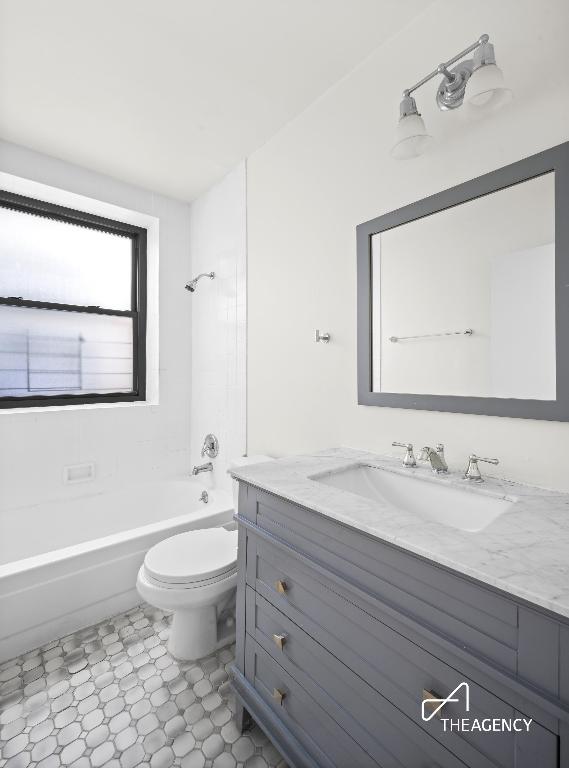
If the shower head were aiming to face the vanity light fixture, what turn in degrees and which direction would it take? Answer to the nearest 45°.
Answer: approximately 90° to its left

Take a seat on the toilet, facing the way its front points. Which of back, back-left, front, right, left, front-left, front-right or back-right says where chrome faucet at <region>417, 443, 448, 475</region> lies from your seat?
left

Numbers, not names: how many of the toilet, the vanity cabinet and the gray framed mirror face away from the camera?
0

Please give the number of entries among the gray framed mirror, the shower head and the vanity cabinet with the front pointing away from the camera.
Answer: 0

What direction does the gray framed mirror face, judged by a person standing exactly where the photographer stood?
facing the viewer and to the left of the viewer

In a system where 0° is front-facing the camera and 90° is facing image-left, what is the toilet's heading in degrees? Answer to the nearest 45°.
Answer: approximately 45°

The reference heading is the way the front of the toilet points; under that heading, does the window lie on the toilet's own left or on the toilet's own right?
on the toilet's own right

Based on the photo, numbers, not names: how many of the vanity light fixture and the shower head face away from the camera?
0

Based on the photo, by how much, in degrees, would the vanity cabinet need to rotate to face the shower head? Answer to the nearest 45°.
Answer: approximately 90° to its right

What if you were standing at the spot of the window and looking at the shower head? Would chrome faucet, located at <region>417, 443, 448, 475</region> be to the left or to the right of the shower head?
right

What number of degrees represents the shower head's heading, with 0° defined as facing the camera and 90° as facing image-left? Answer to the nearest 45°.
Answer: approximately 45°
